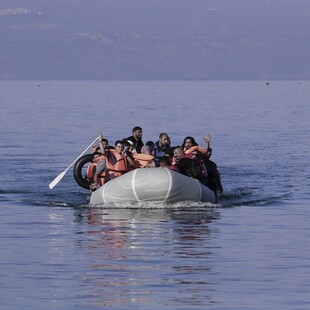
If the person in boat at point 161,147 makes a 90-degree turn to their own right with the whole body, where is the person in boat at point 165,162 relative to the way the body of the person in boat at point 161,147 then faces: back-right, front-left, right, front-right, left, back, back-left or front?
front-left

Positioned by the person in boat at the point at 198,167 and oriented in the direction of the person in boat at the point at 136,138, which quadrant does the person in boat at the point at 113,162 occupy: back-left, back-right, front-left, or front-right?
front-left

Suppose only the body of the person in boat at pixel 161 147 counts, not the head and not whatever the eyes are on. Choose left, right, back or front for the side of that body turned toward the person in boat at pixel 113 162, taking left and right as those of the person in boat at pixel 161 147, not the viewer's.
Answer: right

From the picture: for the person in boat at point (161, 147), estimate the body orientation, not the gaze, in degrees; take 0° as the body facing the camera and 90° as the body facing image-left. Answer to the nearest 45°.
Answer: approximately 315°

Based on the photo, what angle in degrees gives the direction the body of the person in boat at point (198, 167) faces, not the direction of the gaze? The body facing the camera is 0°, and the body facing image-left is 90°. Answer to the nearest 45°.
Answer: approximately 45°

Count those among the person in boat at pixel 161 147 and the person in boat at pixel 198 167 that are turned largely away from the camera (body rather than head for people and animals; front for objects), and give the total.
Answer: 0

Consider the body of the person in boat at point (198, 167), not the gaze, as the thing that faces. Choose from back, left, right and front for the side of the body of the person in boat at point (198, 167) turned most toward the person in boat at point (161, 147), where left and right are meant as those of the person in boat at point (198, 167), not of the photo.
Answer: right
